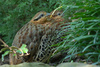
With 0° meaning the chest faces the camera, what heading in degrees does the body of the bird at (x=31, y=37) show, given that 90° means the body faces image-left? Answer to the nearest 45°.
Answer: approximately 270°
